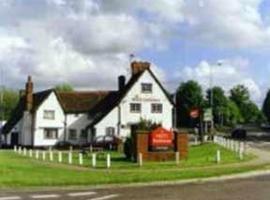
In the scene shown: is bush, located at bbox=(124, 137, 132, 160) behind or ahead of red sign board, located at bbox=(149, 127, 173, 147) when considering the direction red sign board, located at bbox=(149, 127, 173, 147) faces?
behind

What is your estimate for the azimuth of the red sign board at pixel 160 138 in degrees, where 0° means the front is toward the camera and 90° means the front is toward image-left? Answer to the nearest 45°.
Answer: approximately 0°
